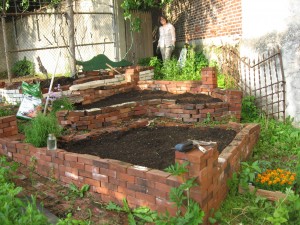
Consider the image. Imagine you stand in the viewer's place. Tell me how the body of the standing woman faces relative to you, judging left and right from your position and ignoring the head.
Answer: facing the viewer and to the left of the viewer

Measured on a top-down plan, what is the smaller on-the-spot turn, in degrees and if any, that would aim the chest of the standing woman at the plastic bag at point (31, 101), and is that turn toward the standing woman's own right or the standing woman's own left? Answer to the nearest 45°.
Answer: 0° — they already face it

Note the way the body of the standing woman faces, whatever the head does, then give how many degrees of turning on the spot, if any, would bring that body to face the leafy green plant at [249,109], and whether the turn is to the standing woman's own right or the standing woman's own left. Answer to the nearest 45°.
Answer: approximately 45° to the standing woman's own left

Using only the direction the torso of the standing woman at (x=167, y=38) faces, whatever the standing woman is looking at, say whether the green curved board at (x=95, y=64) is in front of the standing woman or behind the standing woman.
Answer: in front

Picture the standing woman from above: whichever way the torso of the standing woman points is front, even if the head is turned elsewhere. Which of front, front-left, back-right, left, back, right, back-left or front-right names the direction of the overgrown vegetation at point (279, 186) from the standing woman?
front-left

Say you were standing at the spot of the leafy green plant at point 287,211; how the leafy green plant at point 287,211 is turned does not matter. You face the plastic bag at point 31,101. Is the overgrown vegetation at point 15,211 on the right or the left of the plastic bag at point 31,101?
left

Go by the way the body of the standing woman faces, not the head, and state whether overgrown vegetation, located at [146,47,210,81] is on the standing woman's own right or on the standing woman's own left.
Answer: on the standing woman's own left

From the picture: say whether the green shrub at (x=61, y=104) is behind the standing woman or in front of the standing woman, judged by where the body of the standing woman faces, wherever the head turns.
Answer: in front

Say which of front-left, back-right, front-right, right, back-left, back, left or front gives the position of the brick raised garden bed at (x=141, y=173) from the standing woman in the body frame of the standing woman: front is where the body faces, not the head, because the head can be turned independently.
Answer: front-left

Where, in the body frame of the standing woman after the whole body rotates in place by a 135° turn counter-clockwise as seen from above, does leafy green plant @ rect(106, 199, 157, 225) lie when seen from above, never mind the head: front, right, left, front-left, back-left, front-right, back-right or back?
right

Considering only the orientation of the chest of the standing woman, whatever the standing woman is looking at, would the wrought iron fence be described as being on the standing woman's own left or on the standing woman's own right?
on the standing woman's own left

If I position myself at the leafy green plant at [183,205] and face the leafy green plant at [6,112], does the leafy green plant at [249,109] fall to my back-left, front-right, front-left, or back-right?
front-right
